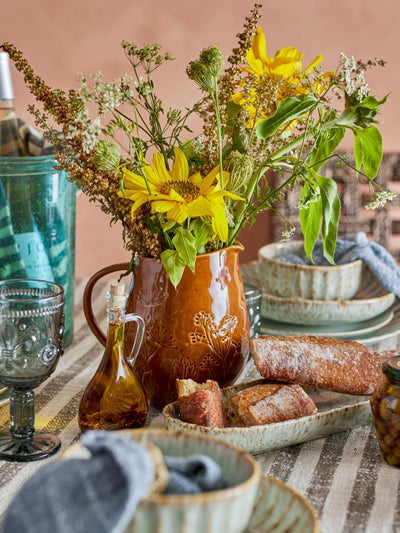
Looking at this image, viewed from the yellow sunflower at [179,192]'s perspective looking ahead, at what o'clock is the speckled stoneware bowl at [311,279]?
The speckled stoneware bowl is roughly at 7 o'clock from the yellow sunflower.

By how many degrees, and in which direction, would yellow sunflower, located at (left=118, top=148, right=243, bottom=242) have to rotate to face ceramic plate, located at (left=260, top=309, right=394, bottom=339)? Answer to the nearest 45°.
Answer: approximately 135° to its left

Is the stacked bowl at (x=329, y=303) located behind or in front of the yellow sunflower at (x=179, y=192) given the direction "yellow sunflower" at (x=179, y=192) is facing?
behind

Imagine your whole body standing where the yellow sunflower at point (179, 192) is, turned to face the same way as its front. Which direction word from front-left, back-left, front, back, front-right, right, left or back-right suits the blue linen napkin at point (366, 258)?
back-left

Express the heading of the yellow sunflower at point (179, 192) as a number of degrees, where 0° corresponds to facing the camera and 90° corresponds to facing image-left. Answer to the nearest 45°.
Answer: approximately 0°
